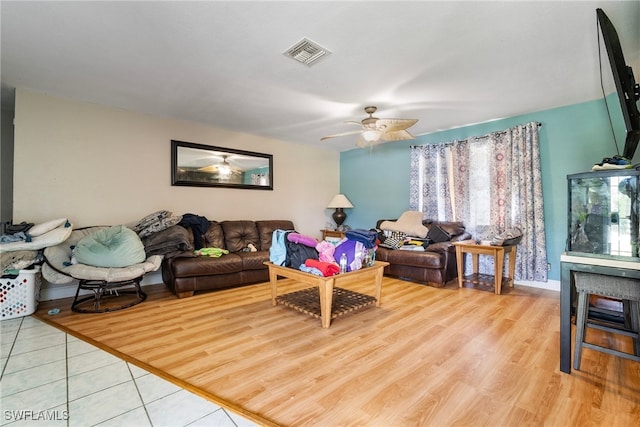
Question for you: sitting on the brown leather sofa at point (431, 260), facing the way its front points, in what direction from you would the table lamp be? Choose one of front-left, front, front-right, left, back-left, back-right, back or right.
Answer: right

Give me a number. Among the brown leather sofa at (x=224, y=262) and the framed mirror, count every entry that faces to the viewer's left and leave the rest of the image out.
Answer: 0

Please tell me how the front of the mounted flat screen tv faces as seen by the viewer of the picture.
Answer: facing to the left of the viewer

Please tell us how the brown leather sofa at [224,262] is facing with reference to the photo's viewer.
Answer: facing the viewer and to the right of the viewer

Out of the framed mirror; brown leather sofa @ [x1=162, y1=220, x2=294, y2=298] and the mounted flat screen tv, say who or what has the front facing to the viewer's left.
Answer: the mounted flat screen tv

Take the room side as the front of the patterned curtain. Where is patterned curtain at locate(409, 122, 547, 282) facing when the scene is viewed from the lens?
facing the viewer and to the left of the viewer

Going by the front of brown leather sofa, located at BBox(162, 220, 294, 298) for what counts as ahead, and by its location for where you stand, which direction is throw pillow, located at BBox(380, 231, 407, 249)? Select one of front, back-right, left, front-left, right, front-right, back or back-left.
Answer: front-left

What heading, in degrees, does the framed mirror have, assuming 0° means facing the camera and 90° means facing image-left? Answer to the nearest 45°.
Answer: approximately 315°

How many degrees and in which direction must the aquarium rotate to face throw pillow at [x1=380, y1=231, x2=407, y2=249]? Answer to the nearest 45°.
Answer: approximately 90° to its right

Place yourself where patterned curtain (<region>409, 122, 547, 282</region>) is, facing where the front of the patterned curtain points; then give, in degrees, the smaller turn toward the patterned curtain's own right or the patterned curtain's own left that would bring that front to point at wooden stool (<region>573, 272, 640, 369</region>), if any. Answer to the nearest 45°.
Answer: approximately 45° to the patterned curtain's own left

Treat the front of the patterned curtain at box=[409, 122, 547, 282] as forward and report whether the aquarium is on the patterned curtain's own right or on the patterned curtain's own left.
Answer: on the patterned curtain's own left

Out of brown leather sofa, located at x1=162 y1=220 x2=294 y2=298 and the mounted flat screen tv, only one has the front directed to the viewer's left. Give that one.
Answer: the mounted flat screen tv

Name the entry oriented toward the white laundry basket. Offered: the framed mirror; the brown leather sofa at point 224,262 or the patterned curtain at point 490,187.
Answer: the patterned curtain

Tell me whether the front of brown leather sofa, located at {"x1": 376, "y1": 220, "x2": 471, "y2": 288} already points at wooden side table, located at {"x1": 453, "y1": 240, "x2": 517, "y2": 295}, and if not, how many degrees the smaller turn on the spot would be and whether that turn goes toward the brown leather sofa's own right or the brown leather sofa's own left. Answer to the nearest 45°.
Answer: approximately 135° to the brown leather sofa's own left
